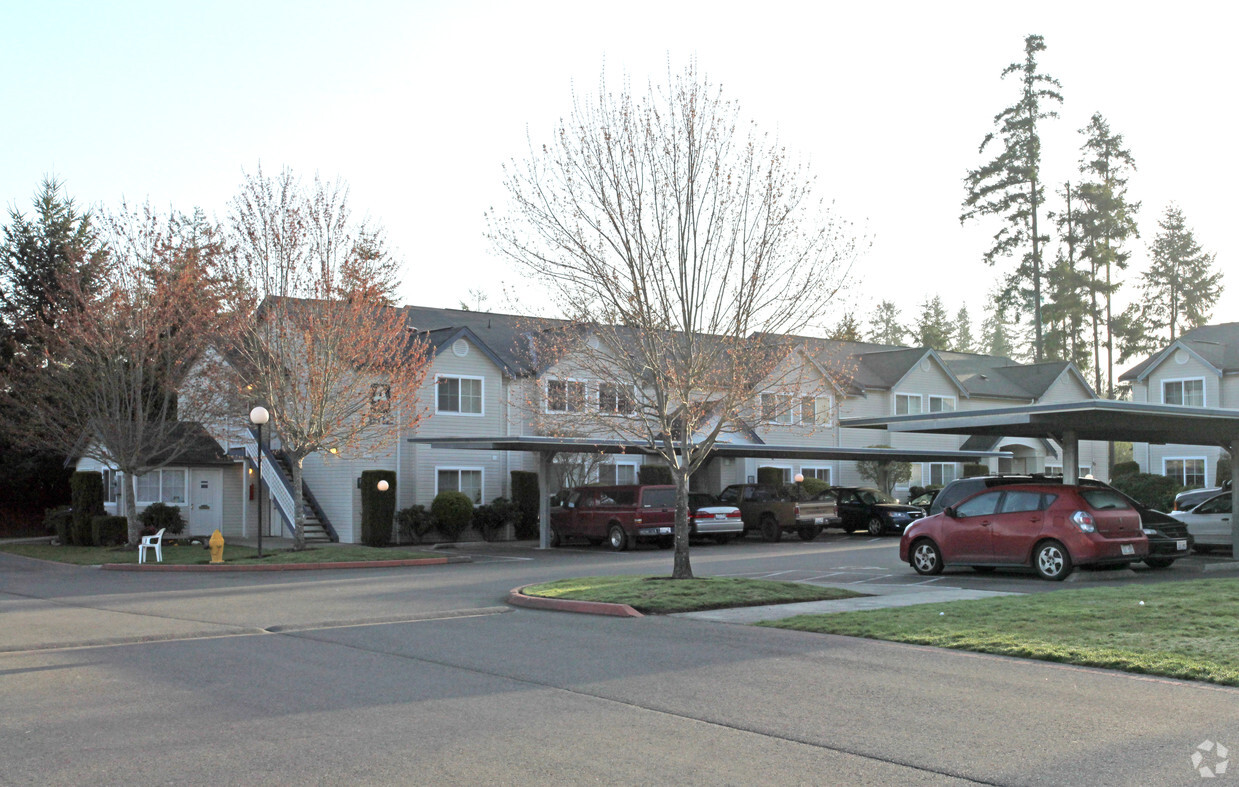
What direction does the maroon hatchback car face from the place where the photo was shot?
facing away from the viewer and to the left of the viewer

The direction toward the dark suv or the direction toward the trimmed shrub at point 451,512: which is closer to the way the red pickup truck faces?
the trimmed shrub

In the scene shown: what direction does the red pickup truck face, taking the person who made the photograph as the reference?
facing away from the viewer and to the left of the viewer

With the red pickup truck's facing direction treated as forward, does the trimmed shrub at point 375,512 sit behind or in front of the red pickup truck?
in front

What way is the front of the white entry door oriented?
toward the camera

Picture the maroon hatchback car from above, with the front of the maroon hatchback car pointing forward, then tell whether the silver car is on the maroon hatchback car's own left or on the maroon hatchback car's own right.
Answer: on the maroon hatchback car's own right

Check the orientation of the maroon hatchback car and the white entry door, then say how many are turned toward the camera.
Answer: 1

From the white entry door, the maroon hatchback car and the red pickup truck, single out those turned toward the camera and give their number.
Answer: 1

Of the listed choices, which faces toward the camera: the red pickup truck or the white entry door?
the white entry door
